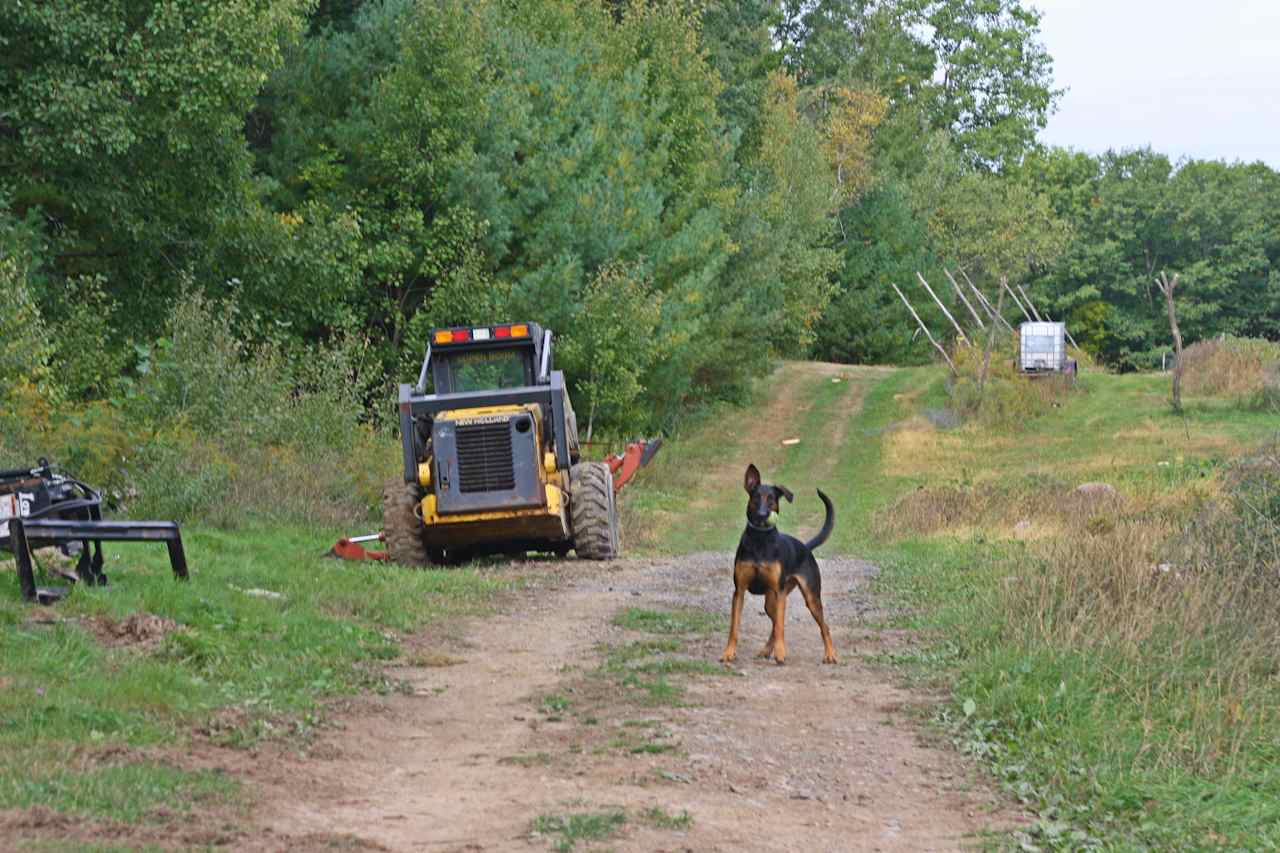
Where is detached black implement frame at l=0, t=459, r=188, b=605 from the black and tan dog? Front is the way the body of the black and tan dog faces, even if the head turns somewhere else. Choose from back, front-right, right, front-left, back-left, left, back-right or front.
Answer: front-right

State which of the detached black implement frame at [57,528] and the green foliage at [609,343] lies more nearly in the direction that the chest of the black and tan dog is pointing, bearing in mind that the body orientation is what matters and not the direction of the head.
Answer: the detached black implement frame

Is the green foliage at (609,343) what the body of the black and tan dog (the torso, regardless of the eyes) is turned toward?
no

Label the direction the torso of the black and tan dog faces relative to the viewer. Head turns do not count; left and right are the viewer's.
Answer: facing the viewer and to the left of the viewer
